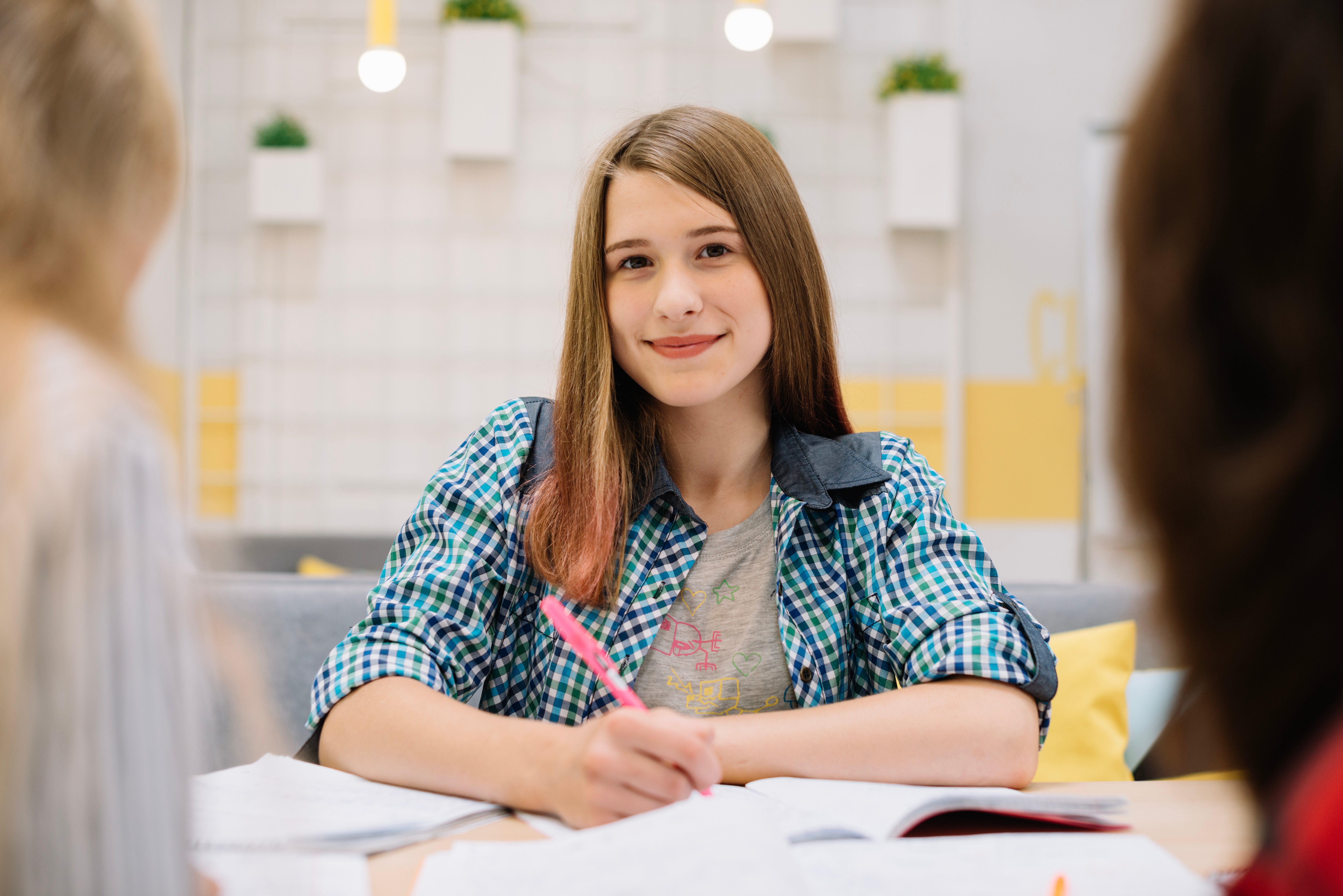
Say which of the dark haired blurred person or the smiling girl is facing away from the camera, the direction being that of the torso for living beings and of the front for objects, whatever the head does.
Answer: the dark haired blurred person

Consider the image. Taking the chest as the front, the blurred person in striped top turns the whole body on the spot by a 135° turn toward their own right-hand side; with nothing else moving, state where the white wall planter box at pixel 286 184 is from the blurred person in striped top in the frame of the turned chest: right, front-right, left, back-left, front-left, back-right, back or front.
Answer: back

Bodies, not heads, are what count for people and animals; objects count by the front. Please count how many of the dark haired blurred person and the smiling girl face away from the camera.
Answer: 1

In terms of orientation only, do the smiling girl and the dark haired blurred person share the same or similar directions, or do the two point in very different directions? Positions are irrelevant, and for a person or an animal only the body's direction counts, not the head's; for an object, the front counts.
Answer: very different directions

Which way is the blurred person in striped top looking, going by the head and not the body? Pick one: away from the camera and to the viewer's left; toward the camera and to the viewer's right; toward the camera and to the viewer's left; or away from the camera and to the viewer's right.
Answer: away from the camera and to the viewer's right

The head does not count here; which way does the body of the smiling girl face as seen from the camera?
toward the camera

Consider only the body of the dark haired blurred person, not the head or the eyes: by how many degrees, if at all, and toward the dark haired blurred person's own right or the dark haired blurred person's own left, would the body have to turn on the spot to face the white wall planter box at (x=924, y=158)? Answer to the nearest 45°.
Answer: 0° — they already face it

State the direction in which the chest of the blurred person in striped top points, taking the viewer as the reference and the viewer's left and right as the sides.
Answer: facing away from the viewer and to the right of the viewer

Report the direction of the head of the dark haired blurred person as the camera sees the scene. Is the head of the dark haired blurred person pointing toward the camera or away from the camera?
away from the camera

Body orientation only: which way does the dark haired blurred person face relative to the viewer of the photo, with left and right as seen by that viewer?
facing away from the viewer
